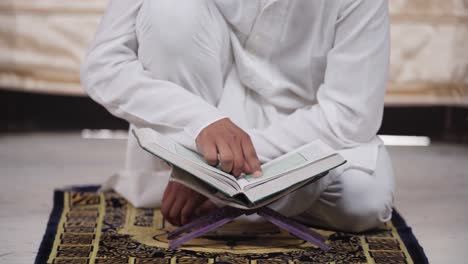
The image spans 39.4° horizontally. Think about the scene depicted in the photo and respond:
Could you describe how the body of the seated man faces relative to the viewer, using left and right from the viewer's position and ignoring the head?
facing the viewer
